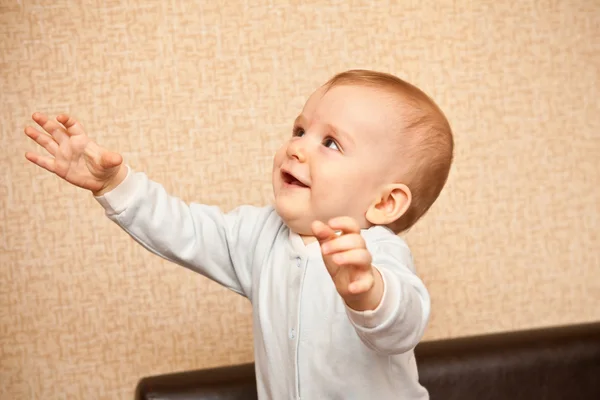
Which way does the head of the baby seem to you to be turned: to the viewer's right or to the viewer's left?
to the viewer's left

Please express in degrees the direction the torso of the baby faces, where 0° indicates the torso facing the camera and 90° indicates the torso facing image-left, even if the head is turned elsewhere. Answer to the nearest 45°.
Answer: approximately 45°
